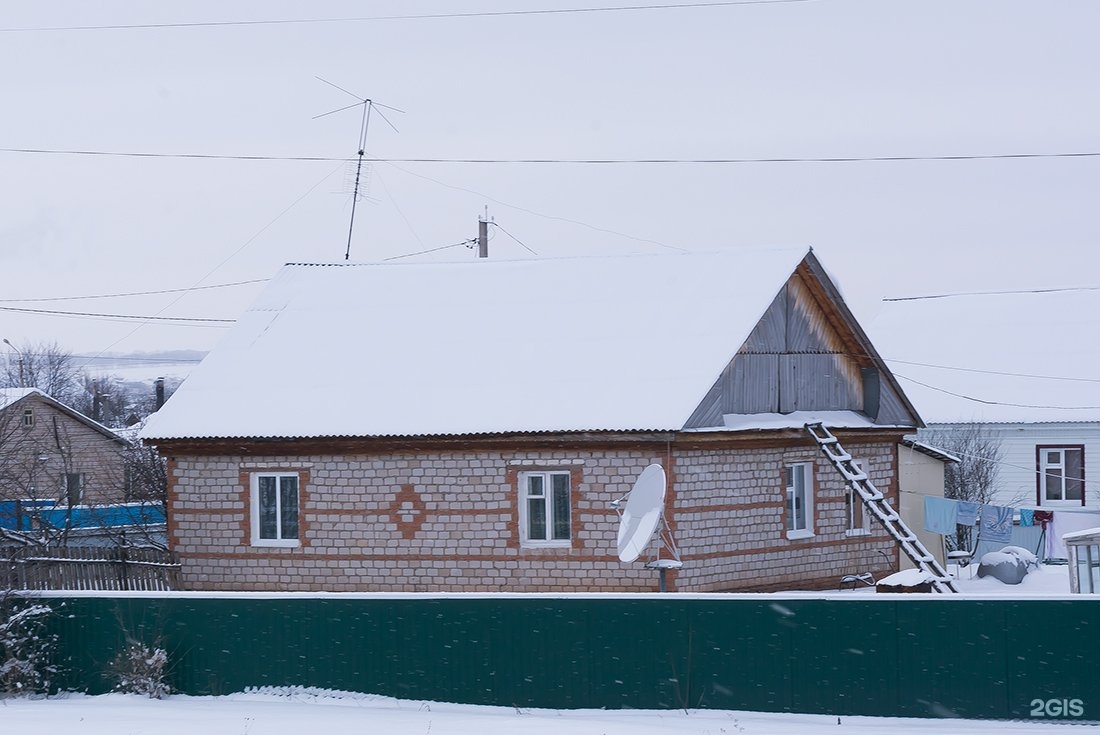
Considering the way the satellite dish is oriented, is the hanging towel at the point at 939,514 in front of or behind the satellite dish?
behind

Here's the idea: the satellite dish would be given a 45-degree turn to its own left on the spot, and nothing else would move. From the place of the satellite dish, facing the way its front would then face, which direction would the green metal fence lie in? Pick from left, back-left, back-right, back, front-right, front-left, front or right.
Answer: front

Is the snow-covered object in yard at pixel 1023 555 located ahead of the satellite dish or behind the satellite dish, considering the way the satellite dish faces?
behind

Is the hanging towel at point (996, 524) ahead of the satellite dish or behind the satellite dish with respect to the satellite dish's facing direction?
behind

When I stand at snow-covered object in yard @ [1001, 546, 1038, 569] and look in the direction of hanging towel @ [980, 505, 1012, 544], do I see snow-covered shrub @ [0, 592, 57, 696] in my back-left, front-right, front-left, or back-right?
back-left

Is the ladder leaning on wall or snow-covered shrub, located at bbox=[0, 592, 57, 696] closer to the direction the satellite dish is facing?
the snow-covered shrub

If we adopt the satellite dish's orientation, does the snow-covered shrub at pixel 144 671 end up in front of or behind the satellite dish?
in front

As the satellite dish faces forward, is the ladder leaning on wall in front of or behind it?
behind

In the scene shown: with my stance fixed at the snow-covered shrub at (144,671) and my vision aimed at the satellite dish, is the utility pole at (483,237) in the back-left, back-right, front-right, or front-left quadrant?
front-left

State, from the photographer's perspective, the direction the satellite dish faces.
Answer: facing the viewer and to the left of the viewer

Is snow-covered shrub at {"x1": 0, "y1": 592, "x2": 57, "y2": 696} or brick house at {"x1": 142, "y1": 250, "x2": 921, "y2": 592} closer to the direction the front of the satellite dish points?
the snow-covered shrub
